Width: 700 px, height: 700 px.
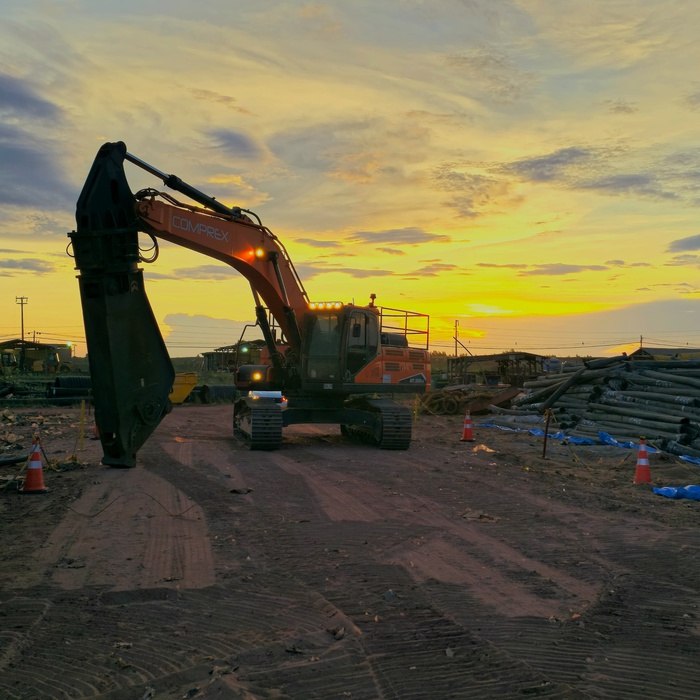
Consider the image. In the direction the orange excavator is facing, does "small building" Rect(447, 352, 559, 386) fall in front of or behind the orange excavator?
behind

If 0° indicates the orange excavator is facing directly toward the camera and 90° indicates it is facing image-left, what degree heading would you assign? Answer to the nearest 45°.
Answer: approximately 45°

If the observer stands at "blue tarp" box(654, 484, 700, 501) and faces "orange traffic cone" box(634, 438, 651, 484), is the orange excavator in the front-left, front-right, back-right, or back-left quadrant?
front-left

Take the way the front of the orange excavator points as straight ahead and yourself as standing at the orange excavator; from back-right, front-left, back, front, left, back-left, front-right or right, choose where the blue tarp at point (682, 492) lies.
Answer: left

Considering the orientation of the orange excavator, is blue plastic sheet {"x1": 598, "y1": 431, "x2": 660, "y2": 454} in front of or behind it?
behind

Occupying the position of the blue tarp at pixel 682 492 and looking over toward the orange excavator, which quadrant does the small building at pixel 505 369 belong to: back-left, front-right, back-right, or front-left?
front-right

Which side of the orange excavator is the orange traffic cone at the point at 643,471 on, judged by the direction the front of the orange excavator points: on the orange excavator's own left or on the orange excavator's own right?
on the orange excavator's own left

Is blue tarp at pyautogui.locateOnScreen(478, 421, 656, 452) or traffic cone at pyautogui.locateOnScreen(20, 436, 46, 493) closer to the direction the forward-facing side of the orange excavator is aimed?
the traffic cone

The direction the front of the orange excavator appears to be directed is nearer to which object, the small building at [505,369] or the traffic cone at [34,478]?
the traffic cone

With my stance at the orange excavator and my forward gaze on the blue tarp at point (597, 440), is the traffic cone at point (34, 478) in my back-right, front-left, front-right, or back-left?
back-right

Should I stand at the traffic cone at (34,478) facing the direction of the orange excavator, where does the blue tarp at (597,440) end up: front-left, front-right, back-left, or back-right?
front-right

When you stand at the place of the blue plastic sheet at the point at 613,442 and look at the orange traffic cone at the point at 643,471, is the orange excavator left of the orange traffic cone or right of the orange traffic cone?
right

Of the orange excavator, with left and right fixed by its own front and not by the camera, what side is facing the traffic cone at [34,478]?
front

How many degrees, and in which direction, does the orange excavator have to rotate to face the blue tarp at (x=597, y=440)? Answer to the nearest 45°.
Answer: approximately 135° to its left
